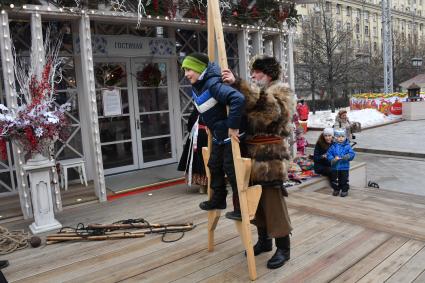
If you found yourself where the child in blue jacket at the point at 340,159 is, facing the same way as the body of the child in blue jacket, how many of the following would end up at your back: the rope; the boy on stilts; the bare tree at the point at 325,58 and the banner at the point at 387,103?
2

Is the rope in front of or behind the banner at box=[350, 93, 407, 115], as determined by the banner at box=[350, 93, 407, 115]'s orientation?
in front

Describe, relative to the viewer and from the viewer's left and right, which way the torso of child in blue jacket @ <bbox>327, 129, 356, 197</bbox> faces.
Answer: facing the viewer

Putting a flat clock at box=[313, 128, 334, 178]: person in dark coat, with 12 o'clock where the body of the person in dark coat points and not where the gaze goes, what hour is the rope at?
The rope is roughly at 3 o'clock from the person in dark coat.

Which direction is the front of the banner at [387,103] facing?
toward the camera

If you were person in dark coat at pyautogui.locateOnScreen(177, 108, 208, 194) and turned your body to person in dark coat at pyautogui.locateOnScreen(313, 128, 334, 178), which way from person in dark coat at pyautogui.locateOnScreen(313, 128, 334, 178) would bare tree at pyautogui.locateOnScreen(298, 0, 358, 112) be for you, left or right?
left

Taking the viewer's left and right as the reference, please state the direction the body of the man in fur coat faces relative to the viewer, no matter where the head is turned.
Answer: facing to the left of the viewer

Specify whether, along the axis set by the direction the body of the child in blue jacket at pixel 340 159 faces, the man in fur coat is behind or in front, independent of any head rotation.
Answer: in front

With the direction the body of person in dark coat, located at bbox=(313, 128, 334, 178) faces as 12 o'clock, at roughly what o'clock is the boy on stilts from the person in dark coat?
The boy on stilts is roughly at 2 o'clock from the person in dark coat.

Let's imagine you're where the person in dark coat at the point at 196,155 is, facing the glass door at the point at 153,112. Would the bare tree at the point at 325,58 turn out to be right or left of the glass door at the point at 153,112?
right

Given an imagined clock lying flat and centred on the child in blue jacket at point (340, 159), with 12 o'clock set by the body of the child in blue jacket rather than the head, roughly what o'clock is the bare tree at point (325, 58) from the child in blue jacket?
The bare tree is roughly at 6 o'clock from the child in blue jacket.

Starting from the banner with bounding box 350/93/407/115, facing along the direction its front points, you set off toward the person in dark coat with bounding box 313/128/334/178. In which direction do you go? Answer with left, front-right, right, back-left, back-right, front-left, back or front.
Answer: front
